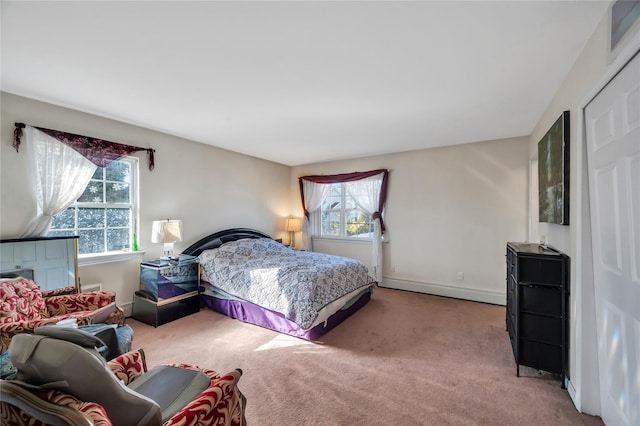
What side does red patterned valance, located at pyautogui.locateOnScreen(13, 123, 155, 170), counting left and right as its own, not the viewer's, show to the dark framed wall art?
front

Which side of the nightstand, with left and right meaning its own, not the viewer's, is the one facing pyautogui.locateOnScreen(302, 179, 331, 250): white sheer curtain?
left

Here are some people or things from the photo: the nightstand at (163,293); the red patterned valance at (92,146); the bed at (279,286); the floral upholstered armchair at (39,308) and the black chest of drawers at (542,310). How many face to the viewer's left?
1

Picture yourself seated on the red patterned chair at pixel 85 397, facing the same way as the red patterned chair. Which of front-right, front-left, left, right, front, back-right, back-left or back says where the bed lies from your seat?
front

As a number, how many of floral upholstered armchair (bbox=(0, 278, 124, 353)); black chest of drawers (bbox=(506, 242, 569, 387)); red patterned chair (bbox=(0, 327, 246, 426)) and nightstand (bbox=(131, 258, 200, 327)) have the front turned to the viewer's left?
1

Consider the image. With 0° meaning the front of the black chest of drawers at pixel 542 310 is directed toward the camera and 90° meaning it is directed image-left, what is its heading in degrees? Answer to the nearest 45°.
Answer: approximately 90°

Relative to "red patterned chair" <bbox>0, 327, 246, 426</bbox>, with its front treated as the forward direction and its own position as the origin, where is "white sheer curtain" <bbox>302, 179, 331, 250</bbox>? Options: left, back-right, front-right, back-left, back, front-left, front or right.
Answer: front

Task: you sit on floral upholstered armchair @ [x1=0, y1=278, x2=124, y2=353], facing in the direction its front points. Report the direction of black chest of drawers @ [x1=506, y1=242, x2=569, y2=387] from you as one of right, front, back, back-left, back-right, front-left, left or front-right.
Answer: front

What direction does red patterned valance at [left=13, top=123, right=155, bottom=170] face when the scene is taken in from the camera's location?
facing the viewer and to the right of the viewer

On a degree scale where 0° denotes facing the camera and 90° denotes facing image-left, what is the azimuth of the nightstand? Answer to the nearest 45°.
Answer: approximately 315°

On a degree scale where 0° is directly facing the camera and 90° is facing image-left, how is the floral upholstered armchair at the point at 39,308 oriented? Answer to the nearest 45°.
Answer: approximately 315°

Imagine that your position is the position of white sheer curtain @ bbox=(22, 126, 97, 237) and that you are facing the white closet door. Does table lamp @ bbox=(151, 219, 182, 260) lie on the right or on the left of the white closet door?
left

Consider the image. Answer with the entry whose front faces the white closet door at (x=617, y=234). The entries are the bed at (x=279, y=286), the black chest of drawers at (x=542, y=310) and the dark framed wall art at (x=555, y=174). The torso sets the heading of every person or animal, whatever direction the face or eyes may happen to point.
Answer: the bed

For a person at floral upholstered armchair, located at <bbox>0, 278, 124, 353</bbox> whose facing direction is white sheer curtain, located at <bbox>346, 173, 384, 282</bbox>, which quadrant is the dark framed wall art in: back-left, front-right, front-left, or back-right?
front-right

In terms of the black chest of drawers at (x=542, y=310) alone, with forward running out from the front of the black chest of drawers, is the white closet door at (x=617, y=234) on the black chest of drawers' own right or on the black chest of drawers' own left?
on the black chest of drawers' own left

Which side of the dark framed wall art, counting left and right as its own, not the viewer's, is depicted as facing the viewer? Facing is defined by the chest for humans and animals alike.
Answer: left

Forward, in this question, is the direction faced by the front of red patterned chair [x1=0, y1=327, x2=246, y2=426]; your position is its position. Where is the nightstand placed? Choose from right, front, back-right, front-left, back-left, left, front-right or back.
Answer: front-left

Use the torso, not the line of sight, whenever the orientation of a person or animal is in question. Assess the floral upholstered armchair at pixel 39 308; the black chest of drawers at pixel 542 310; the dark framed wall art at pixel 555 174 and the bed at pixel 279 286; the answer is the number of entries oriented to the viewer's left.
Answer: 2

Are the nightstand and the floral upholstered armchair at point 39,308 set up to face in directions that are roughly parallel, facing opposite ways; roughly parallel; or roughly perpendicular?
roughly parallel

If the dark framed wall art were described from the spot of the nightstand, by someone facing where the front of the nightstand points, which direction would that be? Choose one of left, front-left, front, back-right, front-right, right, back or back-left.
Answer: front

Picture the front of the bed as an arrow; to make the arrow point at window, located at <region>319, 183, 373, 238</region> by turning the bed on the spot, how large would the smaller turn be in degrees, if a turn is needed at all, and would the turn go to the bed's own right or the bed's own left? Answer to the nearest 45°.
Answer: approximately 90° to the bed's own left
